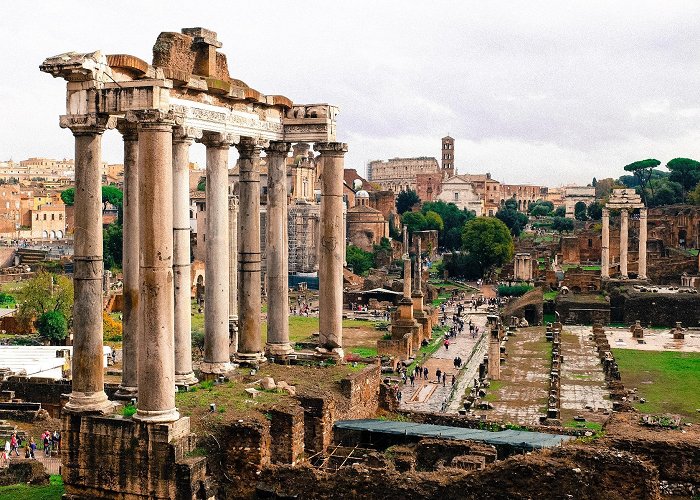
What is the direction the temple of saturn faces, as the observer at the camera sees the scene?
facing away from the viewer and to the left of the viewer

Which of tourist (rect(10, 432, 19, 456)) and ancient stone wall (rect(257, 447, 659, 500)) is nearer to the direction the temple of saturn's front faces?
the tourist

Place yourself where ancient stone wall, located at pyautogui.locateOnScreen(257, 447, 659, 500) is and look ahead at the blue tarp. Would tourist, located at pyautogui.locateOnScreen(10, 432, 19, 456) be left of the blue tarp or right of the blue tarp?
left

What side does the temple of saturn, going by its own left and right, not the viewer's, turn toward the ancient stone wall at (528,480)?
back

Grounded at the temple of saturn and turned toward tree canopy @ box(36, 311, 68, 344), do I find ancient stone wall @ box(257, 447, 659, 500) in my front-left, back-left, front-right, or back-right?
back-right

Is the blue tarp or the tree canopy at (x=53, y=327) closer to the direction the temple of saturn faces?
the tree canopy

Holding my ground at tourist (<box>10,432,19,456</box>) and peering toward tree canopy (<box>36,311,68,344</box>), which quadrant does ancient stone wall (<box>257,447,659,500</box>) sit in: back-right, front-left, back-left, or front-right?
back-right
